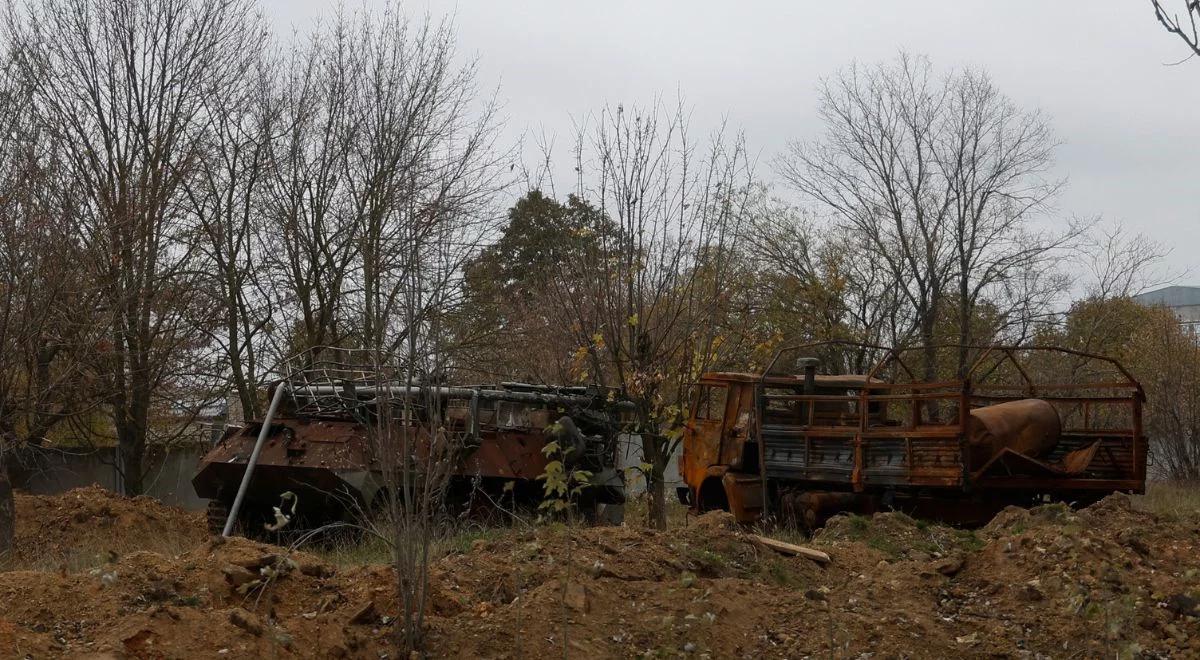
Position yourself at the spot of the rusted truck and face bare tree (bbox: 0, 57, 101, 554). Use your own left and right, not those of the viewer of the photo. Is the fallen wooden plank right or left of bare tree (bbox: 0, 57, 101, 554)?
left

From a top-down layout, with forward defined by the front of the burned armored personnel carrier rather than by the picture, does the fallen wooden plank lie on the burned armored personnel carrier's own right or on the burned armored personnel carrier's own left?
on the burned armored personnel carrier's own left

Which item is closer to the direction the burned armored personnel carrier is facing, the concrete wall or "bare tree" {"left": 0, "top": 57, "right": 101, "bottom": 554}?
the bare tree

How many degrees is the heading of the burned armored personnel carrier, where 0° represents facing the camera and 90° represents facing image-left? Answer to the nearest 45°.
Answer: approximately 45°

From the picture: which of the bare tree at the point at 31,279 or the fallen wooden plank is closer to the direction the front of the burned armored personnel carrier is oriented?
the bare tree

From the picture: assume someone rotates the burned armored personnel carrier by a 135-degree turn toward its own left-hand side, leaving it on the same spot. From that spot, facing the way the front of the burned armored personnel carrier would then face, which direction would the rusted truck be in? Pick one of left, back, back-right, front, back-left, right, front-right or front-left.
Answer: front

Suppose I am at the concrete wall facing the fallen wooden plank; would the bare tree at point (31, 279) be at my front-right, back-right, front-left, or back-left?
front-right
